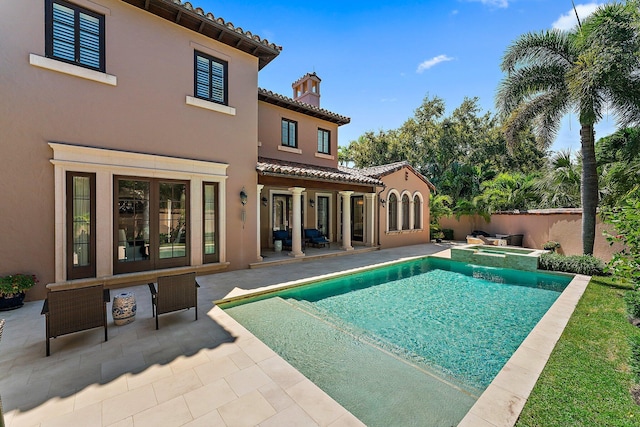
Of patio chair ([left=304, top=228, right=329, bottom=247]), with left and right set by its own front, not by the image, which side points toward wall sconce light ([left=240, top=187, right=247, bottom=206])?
right

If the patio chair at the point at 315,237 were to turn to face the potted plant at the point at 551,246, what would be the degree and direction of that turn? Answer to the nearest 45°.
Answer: approximately 45° to its left

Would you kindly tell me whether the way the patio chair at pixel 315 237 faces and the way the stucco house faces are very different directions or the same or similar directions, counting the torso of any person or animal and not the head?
same or similar directions

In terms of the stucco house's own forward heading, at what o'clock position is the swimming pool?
The swimming pool is roughly at 12 o'clock from the stucco house.

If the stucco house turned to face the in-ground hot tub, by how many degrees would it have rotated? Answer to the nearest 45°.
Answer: approximately 45° to its left

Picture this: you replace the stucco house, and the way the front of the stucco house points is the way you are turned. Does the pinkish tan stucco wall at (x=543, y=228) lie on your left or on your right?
on your left

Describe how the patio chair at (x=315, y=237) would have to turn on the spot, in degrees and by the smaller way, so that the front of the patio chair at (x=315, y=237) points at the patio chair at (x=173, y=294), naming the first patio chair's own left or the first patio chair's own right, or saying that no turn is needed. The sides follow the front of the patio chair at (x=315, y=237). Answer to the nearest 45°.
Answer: approximately 45° to the first patio chair's own right

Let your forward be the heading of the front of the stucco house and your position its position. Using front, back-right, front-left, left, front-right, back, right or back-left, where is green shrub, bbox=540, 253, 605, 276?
front-left

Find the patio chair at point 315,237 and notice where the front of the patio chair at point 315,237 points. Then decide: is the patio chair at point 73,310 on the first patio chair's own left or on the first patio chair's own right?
on the first patio chair's own right

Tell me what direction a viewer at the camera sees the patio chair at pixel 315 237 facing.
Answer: facing the viewer and to the right of the viewer

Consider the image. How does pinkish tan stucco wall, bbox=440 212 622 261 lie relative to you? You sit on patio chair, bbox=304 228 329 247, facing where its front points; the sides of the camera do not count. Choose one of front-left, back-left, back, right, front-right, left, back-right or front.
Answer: front-left

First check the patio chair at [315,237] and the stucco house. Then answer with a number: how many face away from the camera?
0
